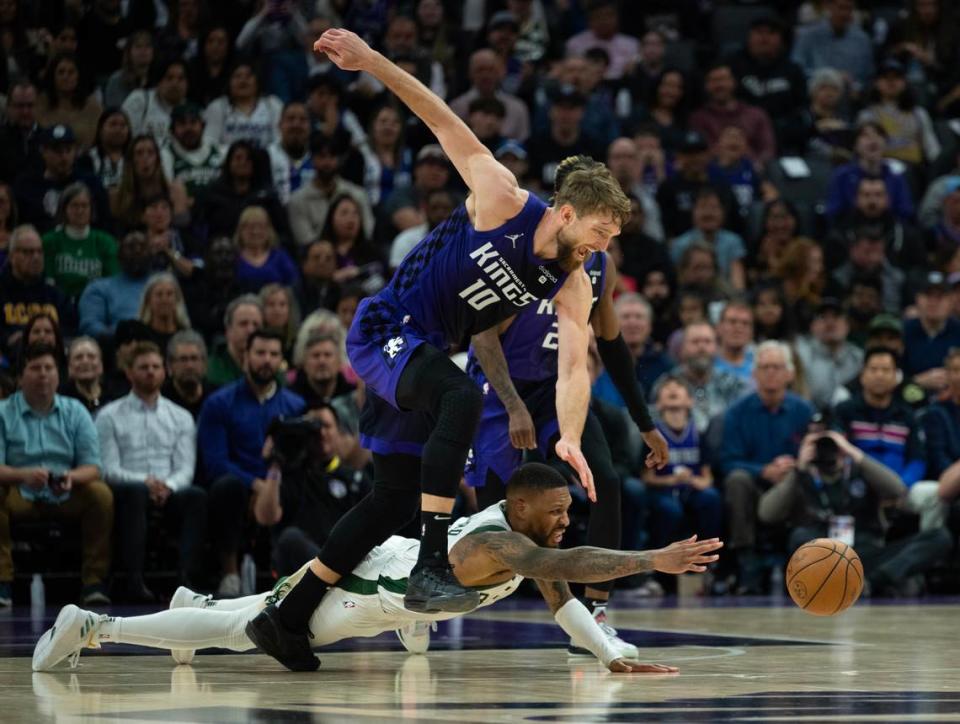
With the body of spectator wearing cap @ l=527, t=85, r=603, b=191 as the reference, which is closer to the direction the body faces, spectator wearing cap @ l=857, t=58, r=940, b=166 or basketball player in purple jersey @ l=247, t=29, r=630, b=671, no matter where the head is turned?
the basketball player in purple jersey

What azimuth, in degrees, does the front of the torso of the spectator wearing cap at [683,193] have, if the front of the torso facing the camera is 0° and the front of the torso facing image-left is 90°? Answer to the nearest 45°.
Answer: approximately 0°

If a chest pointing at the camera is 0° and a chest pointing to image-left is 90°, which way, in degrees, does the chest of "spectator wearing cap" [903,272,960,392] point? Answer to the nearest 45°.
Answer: approximately 0°

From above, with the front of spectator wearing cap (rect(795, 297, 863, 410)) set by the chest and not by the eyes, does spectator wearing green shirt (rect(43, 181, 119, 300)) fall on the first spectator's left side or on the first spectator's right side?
on the first spectator's right side

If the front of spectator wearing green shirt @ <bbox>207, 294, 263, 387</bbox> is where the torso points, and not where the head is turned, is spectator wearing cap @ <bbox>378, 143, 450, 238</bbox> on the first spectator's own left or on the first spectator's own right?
on the first spectator's own left

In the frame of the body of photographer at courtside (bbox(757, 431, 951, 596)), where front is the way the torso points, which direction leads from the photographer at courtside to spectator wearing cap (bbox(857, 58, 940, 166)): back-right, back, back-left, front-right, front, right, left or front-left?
back

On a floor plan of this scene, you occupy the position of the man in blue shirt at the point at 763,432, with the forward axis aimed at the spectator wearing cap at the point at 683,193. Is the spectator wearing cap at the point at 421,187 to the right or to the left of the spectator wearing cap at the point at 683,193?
left
